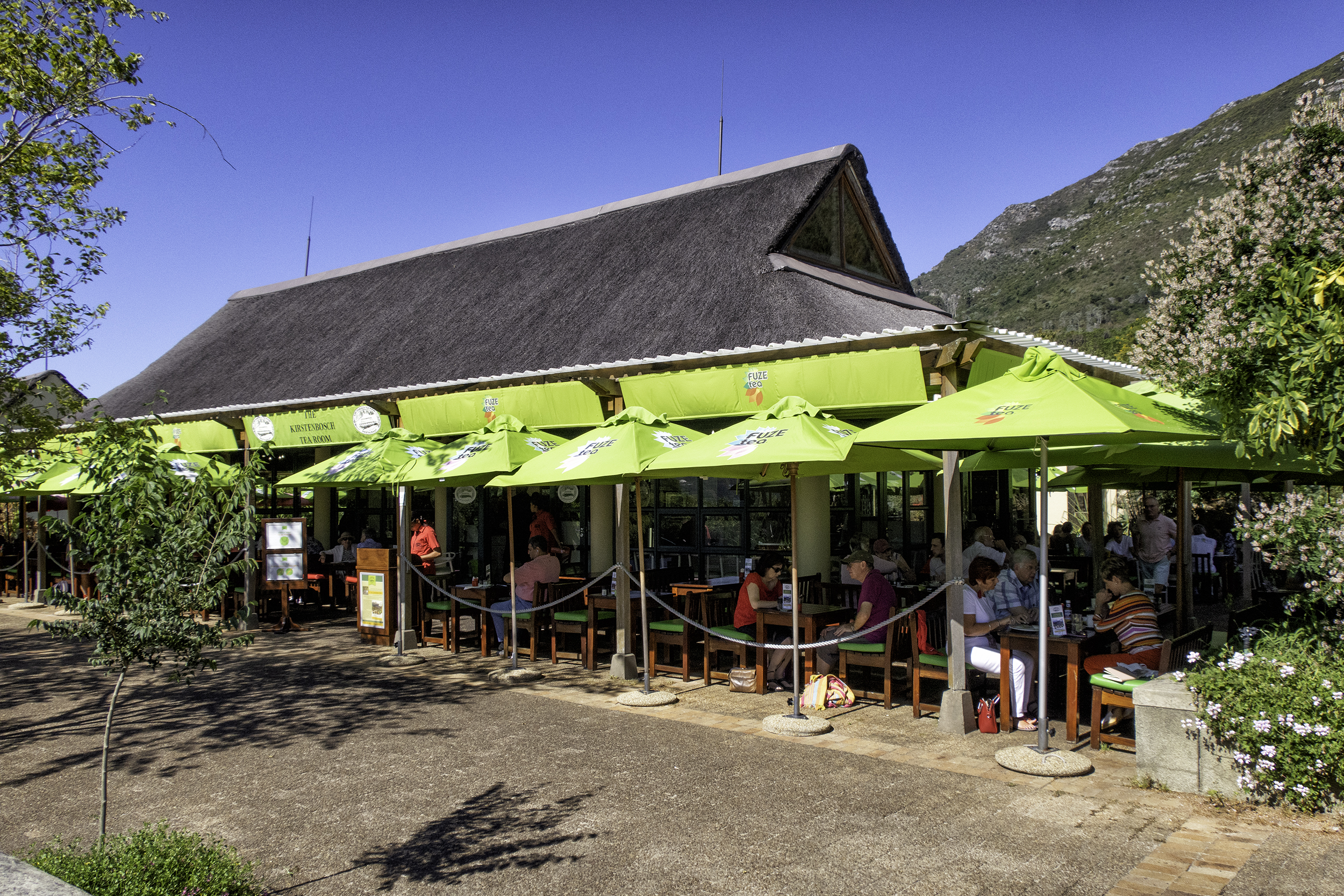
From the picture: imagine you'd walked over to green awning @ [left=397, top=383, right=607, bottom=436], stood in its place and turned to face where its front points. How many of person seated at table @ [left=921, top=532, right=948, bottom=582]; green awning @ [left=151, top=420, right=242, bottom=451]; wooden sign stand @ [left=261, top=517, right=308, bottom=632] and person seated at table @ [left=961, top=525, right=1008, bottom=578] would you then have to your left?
2

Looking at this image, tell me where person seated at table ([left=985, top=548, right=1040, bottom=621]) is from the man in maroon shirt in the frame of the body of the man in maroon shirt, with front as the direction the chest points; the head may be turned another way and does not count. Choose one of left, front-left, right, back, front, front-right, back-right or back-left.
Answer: back

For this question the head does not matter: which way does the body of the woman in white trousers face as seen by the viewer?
to the viewer's right

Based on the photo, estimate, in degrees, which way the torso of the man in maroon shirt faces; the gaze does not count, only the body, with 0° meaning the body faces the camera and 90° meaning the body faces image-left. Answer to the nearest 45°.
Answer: approximately 90°

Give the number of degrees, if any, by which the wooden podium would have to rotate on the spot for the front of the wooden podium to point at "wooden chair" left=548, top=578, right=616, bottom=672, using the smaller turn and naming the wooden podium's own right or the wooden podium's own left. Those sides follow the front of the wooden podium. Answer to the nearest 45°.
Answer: approximately 90° to the wooden podium's own left

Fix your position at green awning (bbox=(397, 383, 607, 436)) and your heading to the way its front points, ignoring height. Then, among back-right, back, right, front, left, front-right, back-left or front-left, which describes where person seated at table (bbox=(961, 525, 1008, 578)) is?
left

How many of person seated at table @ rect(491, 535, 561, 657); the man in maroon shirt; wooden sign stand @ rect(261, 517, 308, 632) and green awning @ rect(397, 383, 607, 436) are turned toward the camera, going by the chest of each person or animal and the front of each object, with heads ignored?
2

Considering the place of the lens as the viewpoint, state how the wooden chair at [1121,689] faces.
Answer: facing away from the viewer and to the left of the viewer
